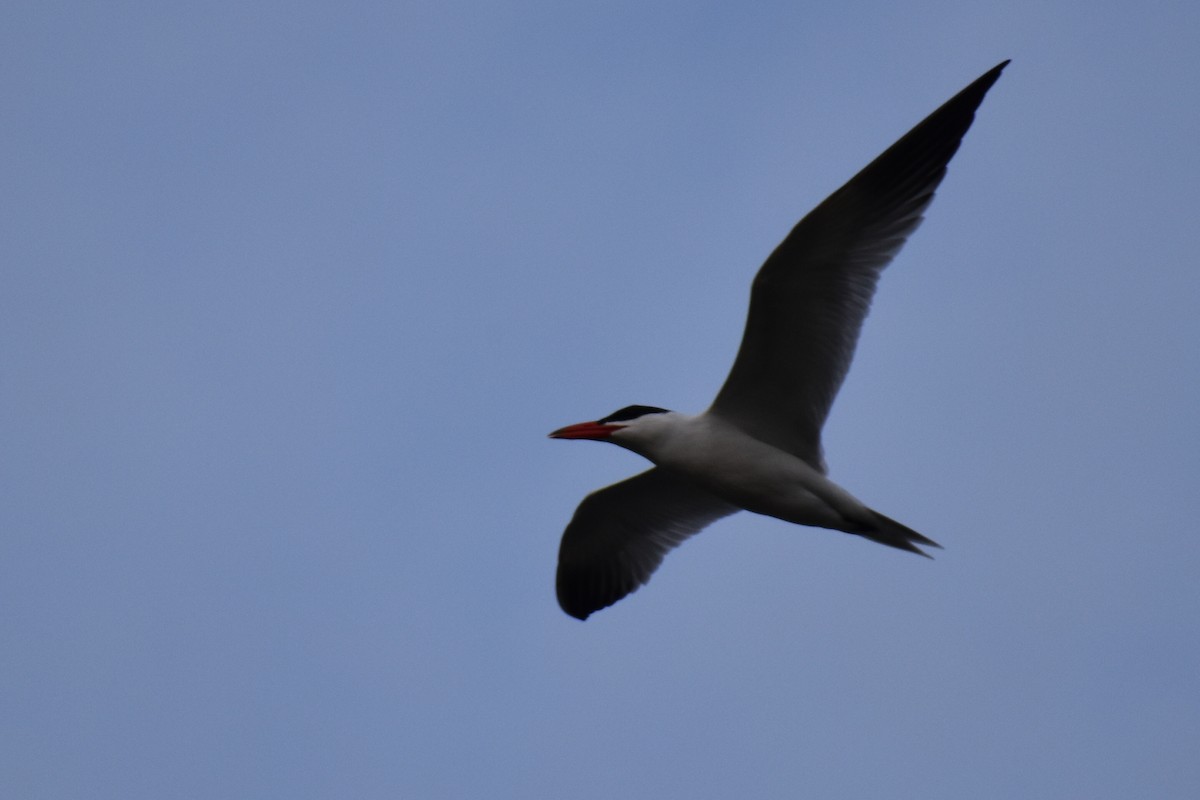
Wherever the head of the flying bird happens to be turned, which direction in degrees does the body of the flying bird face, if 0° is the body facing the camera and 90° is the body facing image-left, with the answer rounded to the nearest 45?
approximately 90°
